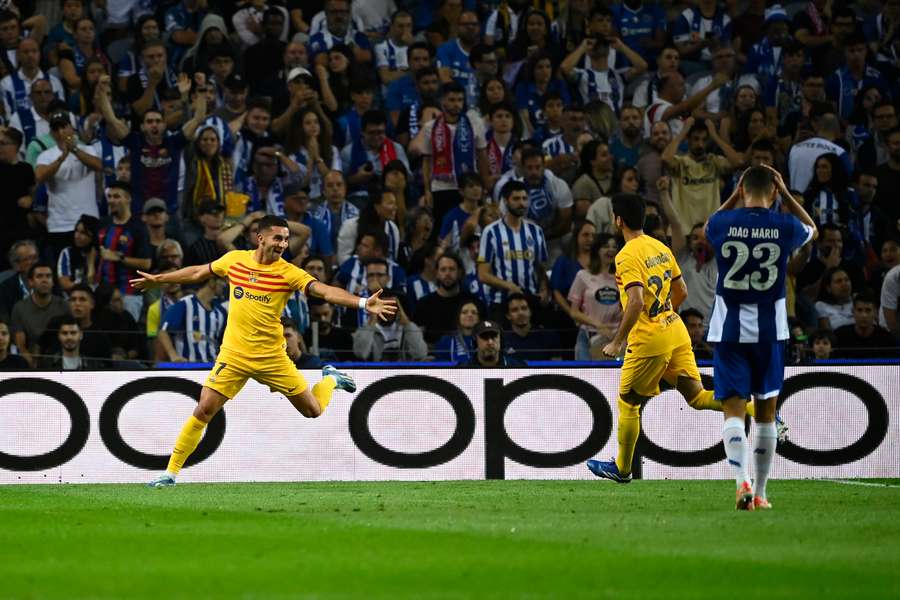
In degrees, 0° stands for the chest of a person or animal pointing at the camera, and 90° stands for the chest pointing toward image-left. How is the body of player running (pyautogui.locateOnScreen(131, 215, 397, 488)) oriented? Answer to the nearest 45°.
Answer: approximately 45°

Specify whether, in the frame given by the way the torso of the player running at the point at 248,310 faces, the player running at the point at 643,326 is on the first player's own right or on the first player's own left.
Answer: on the first player's own left

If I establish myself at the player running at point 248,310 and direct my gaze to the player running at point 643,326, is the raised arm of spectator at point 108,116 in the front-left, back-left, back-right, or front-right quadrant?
back-left

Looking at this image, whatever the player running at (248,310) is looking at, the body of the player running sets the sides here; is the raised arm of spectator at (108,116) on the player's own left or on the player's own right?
on the player's own right
